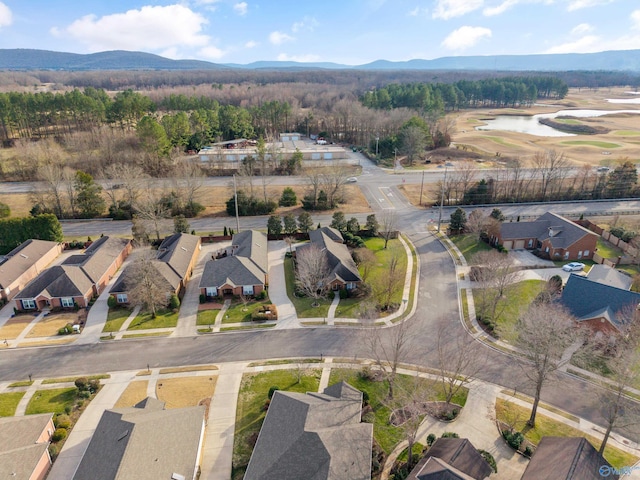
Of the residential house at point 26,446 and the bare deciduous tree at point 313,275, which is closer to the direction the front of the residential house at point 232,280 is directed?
the residential house

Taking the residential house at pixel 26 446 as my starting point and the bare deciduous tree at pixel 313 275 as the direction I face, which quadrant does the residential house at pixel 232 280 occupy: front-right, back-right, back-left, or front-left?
front-left

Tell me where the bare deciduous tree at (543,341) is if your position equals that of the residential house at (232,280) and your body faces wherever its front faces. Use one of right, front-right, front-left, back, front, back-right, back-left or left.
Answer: front-left

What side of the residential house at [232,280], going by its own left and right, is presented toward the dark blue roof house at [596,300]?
left

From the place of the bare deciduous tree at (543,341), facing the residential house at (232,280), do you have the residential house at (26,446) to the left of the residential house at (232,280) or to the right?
left

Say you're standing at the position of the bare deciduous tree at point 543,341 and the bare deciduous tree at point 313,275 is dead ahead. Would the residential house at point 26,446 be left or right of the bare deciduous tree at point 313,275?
left

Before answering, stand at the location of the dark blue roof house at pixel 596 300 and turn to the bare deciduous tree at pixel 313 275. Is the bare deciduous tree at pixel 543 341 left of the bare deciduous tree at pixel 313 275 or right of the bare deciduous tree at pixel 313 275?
left

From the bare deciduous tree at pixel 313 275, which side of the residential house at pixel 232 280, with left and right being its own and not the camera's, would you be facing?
left

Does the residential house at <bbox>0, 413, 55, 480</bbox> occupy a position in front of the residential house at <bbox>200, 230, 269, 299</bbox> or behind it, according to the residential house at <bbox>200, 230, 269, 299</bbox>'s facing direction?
in front

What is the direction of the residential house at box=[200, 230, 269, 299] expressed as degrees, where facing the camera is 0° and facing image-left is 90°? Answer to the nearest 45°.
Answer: approximately 0°

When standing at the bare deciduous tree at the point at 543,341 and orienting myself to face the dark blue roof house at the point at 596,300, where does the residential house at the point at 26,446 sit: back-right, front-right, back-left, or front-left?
back-left
